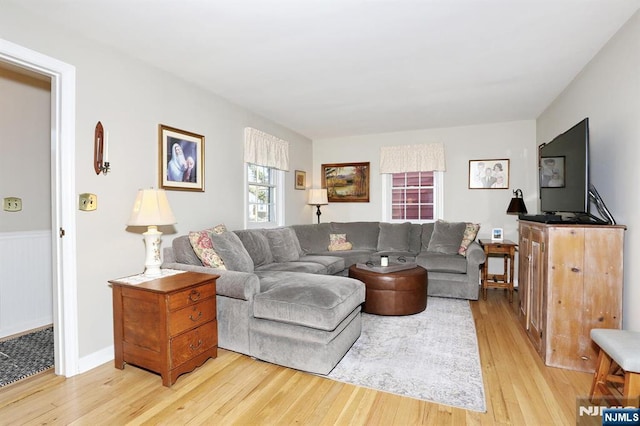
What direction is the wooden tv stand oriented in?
to the viewer's left

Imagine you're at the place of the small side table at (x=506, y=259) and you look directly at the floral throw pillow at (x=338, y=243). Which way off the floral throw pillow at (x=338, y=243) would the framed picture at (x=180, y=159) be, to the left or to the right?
left

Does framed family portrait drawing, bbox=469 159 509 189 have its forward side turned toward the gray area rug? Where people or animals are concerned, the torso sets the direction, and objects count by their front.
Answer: yes

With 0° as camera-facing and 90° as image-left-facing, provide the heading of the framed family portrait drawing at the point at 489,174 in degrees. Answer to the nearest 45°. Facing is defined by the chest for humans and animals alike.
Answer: approximately 0°

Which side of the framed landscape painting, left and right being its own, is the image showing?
front

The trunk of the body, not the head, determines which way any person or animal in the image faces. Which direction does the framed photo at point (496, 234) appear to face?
toward the camera

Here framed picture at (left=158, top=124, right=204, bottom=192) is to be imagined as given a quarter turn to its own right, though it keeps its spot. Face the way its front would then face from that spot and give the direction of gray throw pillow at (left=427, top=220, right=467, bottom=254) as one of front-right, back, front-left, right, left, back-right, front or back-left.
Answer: back-left

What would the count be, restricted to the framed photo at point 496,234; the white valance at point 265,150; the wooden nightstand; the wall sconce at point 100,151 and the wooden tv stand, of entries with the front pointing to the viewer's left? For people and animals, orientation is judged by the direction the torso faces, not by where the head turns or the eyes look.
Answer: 1

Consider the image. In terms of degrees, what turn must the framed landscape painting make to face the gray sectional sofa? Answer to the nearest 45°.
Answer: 0° — it already faces it

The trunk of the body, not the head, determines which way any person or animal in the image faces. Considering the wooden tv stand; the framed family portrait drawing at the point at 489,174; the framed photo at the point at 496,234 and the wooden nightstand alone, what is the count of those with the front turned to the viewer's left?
1

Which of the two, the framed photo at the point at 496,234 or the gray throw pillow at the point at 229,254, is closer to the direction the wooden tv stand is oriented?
the gray throw pillow

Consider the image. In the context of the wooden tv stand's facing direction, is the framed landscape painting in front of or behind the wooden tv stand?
in front

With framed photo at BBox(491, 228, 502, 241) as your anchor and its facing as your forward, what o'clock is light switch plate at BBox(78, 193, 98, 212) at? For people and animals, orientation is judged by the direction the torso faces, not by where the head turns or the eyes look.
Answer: The light switch plate is roughly at 1 o'clock from the framed photo.

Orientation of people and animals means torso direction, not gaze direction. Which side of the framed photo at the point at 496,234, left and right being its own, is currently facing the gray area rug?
front
